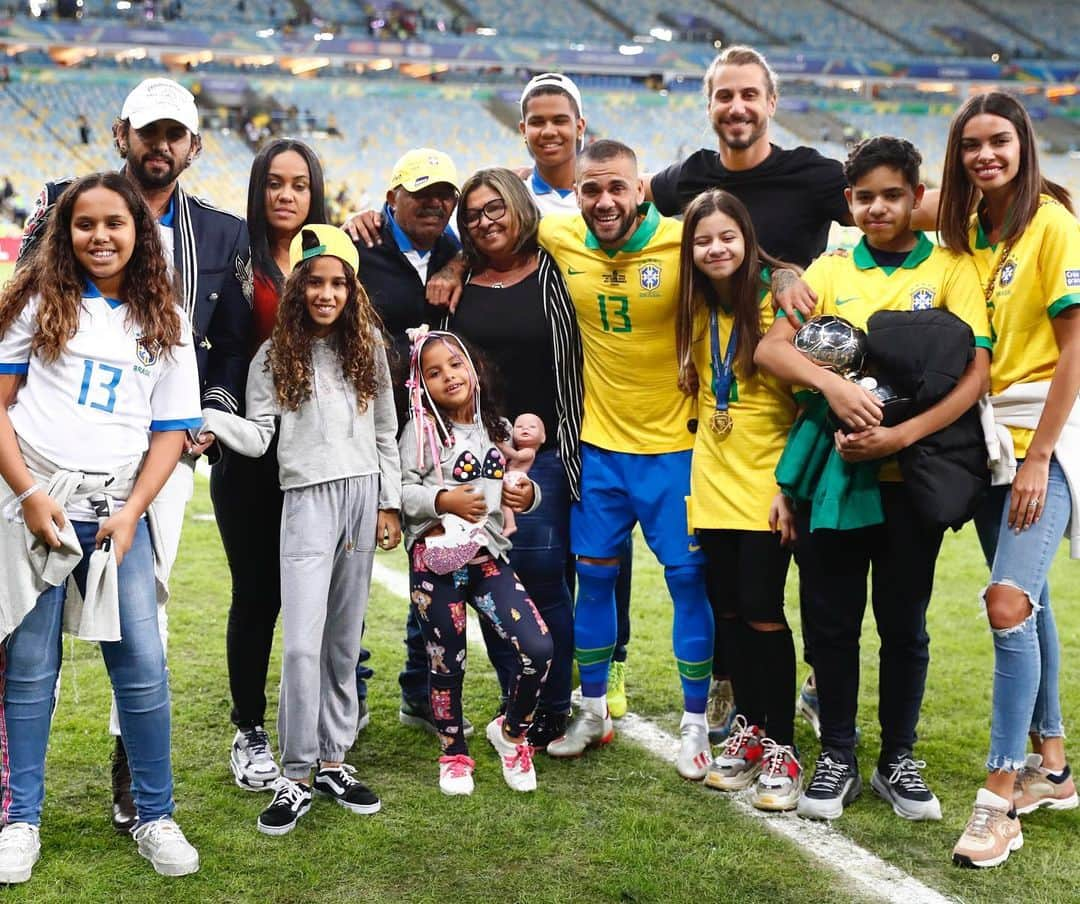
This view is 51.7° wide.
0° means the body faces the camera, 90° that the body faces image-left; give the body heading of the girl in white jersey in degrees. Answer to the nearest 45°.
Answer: approximately 0°

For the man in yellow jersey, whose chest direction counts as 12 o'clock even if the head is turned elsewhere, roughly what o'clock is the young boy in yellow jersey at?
The young boy in yellow jersey is roughly at 10 o'clock from the man in yellow jersey.

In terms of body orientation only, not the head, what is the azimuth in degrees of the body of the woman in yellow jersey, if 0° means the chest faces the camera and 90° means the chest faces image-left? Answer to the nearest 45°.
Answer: approximately 45°

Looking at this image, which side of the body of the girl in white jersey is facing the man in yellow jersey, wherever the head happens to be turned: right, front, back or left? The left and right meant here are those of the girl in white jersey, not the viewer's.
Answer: left

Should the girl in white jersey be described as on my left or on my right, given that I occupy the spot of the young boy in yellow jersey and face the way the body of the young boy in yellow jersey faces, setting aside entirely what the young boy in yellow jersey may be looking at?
on my right

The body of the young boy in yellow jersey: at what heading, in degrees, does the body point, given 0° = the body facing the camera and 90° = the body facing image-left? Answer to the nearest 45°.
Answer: approximately 0°

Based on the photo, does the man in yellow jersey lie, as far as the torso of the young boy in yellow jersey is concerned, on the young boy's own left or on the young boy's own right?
on the young boy's own right

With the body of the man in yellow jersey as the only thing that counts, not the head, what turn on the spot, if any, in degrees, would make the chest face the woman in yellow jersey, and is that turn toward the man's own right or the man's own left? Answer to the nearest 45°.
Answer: approximately 45° to the man's own left
